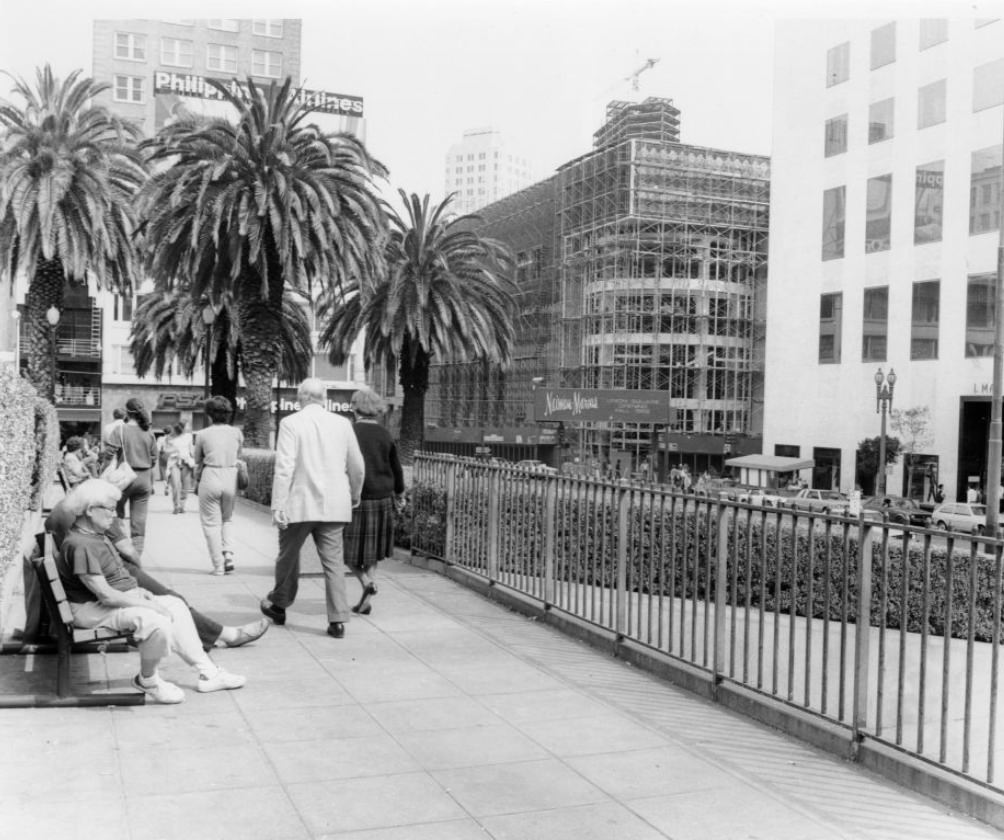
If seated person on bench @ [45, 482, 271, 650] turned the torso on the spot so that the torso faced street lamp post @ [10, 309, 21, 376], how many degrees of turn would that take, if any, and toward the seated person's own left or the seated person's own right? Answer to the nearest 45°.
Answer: approximately 90° to the seated person's own left

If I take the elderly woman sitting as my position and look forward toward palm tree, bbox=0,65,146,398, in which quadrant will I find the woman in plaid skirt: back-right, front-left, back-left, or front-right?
front-right

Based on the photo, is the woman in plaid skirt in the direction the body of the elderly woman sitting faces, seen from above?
no

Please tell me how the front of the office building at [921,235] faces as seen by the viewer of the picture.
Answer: facing the viewer and to the left of the viewer

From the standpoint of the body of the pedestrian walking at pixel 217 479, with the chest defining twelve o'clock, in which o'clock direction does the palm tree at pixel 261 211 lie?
The palm tree is roughly at 12 o'clock from the pedestrian walking.

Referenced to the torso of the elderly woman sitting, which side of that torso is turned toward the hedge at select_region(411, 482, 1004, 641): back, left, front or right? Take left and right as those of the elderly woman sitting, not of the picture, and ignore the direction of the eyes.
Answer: front

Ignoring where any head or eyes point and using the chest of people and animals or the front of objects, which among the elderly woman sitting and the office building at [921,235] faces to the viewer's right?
the elderly woman sitting

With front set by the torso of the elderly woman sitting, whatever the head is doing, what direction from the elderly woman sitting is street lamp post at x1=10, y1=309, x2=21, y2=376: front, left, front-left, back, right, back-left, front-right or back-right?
left

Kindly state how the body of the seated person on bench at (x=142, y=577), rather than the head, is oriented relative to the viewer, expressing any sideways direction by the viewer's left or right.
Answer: facing to the right of the viewer

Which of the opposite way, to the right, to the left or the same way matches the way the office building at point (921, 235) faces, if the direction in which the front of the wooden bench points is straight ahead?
the opposite way

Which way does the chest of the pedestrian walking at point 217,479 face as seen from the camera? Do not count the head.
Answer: away from the camera

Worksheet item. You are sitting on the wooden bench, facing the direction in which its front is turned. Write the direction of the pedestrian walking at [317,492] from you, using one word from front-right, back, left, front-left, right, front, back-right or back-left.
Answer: front-left

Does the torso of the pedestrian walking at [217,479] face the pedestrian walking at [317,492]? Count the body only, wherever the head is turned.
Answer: no

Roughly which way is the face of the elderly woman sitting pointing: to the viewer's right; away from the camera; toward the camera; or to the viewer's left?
to the viewer's right

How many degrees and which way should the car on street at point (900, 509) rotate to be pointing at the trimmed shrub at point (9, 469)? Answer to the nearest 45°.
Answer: approximately 45° to its right

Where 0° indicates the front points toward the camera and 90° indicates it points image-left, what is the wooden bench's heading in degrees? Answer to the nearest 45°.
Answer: approximately 270°
